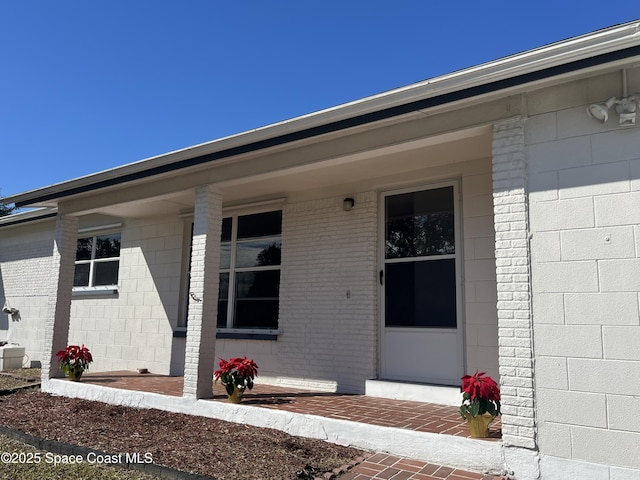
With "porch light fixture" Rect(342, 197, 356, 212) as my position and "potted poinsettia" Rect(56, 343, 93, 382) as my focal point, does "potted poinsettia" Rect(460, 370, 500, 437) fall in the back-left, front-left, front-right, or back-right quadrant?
back-left

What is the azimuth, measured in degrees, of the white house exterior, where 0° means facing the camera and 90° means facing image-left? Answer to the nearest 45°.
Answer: approximately 45°
